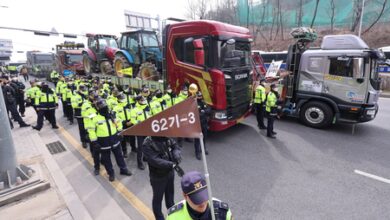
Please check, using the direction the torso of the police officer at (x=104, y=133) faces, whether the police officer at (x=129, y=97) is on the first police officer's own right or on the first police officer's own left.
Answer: on the first police officer's own left

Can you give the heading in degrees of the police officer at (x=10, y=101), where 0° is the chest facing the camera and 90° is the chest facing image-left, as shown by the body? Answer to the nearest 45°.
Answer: approximately 270°

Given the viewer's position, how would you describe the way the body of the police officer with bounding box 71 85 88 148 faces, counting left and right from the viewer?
facing to the right of the viewer

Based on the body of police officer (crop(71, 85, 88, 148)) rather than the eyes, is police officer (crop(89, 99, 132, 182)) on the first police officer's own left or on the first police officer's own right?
on the first police officer's own right

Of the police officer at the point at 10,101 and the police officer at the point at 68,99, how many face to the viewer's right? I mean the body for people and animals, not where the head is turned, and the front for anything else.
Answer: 2

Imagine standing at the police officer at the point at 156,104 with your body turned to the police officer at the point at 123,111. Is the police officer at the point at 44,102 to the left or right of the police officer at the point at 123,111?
right

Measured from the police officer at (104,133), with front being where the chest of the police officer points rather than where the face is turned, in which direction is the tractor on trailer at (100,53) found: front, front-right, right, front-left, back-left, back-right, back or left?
back-left

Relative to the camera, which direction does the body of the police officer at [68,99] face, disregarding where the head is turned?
to the viewer's right

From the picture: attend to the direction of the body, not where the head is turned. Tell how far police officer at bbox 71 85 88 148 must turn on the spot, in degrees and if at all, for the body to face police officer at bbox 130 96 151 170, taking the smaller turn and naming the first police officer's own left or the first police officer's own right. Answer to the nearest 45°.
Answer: approximately 45° to the first police officer's own right

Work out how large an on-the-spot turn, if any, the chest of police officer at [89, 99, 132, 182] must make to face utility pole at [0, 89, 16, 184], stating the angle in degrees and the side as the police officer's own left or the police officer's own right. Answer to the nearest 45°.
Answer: approximately 135° to the police officer's own right
